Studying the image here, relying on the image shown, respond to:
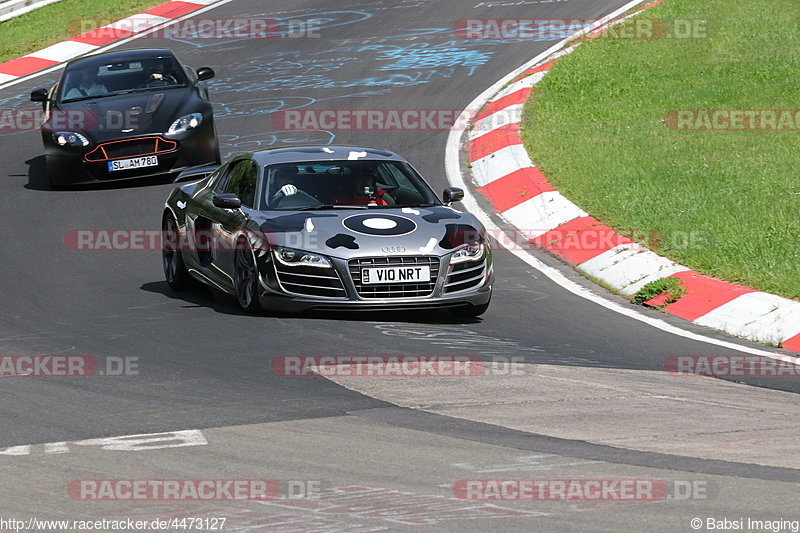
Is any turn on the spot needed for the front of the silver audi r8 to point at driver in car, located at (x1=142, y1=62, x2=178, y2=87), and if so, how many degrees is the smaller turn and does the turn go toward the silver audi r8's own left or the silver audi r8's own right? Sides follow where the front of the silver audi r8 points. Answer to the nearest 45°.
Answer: approximately 135° to the silver audi r8's own left

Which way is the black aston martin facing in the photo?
toward the camera

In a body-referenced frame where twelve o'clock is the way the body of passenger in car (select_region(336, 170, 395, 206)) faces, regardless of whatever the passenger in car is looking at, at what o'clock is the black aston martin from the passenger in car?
The black aston martin is roughly at 5 o'clock from the passenger in car.

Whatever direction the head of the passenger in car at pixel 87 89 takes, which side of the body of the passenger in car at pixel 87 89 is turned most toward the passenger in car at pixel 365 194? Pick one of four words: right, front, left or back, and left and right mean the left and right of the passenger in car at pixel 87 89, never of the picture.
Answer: front

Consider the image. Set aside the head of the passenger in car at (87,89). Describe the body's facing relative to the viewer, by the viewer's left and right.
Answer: facing the viewer

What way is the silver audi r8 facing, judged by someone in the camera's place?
facing the viewer and to the right of the viewer

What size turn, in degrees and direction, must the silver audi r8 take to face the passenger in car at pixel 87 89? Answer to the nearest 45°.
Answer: approximately 135° to its left

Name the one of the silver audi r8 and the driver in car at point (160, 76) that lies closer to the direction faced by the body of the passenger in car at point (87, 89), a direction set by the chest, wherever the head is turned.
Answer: the silver audi r8

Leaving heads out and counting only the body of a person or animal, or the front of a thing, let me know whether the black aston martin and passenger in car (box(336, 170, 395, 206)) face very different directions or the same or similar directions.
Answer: same or similar directions

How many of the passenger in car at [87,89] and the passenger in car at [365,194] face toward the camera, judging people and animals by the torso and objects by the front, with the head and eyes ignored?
2

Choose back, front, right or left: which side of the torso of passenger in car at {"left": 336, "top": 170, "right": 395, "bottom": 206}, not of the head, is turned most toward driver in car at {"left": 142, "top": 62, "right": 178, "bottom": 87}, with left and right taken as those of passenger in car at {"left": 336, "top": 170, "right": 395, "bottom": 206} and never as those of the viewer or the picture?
back

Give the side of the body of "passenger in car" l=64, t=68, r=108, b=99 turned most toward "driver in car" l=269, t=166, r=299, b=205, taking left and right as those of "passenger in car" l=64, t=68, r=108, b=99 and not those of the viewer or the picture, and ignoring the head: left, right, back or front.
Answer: front

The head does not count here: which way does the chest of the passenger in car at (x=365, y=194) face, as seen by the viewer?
toward the camera

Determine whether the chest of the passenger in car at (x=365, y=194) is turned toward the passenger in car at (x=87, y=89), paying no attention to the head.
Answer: no

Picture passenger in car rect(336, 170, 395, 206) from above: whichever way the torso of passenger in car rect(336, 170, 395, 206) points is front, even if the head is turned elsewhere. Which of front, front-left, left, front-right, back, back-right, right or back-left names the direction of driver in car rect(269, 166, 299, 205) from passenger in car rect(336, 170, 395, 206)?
right

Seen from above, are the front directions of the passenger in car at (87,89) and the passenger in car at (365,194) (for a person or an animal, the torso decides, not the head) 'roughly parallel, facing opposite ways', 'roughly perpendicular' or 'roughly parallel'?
roughly parallel
